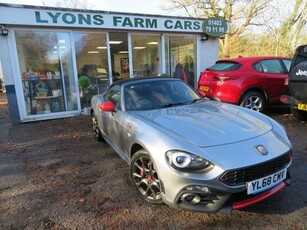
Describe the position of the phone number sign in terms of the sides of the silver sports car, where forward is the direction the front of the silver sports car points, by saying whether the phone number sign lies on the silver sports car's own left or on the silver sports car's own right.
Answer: on the silver sports car's own left

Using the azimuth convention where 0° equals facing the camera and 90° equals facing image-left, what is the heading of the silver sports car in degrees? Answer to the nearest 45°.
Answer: approximately 315°

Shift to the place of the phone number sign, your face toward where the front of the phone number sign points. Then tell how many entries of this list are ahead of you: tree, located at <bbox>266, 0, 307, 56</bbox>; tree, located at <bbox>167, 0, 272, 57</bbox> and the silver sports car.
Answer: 1

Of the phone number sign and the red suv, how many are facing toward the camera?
1

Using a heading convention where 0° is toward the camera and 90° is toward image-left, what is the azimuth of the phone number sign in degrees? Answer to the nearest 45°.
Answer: approximately 0°

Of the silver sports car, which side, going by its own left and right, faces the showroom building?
back

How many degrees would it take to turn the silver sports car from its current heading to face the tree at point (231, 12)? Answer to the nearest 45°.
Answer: approximately 135° to its left

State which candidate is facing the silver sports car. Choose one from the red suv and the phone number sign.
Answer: the phone number sign
